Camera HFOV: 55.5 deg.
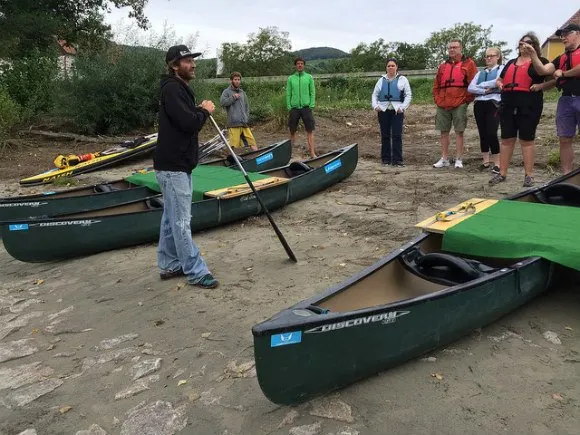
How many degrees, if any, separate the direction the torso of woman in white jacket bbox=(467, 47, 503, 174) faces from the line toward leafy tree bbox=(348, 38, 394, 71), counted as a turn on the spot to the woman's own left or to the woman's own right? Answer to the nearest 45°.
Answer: approximately 135° to the woman's own right

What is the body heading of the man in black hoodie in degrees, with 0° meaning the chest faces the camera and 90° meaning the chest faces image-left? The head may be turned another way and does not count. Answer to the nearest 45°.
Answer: approximately 270°

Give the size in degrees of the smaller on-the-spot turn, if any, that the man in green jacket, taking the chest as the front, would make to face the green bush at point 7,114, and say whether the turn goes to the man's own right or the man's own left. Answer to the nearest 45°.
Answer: approximately 135° to the man's own right

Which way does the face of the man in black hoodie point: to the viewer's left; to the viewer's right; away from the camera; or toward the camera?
to the viewer's right

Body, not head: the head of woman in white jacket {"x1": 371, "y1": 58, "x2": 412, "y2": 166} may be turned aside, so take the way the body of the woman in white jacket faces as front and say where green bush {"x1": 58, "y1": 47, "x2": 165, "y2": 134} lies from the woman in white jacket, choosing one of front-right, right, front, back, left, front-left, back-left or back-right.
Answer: back-right

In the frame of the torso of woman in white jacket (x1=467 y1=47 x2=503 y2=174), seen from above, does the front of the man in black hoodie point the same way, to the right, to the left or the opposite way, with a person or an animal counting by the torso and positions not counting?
the opposite way

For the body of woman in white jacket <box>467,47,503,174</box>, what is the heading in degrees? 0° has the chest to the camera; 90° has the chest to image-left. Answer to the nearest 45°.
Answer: approximately 45°

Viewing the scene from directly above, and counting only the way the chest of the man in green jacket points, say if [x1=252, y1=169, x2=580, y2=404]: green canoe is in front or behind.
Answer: in front

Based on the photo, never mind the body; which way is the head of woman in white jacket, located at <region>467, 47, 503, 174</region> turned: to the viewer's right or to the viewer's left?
to the viewer's left

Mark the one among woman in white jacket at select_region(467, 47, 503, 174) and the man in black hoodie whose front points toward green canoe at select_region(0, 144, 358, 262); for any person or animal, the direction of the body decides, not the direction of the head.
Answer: the woman in white jacket

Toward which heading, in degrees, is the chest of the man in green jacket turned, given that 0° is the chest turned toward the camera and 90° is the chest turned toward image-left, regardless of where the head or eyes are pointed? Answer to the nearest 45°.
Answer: approximately 0°

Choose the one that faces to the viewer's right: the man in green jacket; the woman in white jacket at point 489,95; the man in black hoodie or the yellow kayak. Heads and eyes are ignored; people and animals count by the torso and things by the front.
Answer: the man in black hoodie

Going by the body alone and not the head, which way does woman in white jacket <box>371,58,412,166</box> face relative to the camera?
toward the camera
